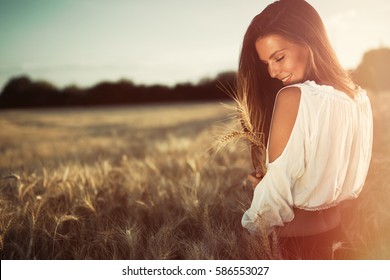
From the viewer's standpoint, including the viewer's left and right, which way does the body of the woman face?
facing away from the viewer and to the left of the viewer
